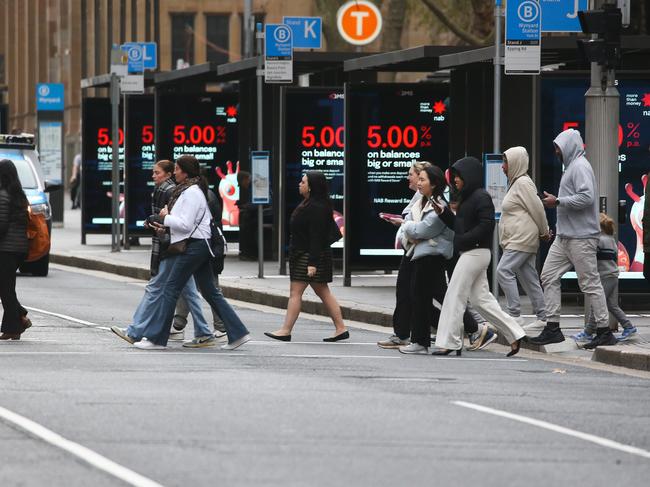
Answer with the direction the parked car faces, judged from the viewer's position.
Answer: facing the viewer

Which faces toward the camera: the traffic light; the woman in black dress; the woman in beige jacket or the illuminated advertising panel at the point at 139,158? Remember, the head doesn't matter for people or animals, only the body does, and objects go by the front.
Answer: the illuminated advertising panel

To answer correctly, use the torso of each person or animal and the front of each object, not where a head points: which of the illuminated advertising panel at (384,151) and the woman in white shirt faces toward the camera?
the illuminated advertising panel

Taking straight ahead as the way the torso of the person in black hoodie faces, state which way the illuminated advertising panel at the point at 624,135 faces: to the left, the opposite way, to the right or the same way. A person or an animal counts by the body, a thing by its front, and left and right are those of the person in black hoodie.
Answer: to the left

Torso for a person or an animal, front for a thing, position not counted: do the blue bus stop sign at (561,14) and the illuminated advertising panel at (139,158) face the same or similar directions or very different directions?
same or similar directions

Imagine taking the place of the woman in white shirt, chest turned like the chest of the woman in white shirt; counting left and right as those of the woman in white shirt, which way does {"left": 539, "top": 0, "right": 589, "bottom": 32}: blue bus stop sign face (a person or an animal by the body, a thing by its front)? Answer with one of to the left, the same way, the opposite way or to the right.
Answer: to the left

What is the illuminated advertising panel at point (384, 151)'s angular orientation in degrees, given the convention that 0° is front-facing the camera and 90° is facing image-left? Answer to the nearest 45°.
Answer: approximately 0°

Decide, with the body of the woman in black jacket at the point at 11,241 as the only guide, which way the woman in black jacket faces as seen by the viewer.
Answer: to the viewer's left

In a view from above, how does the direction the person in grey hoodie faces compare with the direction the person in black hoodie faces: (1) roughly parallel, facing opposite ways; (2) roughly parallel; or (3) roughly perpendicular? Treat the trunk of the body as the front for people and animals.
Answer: roughly parallel

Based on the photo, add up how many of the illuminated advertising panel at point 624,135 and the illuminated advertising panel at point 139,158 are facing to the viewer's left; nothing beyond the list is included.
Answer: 0

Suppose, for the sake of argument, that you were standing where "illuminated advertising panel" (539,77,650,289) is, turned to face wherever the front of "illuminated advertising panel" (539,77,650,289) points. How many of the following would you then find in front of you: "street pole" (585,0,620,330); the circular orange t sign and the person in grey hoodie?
2

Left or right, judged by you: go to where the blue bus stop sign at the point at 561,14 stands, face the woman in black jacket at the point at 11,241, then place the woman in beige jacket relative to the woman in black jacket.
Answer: left

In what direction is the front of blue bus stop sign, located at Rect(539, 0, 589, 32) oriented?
toward the camera
